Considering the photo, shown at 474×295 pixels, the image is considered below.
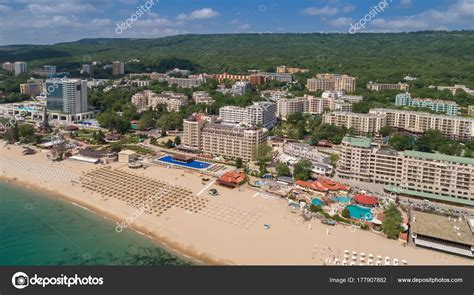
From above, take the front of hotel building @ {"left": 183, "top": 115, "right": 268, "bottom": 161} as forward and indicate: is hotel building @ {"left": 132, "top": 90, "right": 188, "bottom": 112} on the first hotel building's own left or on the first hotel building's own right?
on the first hotel building's own right

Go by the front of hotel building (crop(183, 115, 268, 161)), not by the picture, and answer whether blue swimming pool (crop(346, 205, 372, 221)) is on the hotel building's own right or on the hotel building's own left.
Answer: on the hotel building's own left

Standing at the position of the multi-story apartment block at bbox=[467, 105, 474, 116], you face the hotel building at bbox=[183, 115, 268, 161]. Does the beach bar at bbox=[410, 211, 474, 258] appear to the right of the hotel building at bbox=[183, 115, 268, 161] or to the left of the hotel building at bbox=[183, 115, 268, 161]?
left

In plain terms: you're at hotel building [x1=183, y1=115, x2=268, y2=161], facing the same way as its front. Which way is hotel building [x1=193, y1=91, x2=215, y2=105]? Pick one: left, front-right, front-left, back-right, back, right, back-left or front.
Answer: back-right

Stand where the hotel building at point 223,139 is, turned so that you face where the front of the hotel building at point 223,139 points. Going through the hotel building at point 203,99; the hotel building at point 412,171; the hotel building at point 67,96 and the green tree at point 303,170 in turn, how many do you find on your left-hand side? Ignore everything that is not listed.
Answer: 2

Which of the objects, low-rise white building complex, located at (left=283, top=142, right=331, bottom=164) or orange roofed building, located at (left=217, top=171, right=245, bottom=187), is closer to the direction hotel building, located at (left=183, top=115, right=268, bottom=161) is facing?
the orange roofed building

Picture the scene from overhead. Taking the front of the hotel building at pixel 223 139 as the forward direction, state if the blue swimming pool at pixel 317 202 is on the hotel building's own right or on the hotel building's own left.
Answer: on the hotel building's own left

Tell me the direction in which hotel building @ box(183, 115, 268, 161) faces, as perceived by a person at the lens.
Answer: facing the viewer and to the left of the viewer

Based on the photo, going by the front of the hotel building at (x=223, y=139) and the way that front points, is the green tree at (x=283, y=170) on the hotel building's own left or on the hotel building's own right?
on the hotel building's own left

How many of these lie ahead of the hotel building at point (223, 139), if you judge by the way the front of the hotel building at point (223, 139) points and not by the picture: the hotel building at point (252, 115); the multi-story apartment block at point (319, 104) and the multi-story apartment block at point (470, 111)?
0

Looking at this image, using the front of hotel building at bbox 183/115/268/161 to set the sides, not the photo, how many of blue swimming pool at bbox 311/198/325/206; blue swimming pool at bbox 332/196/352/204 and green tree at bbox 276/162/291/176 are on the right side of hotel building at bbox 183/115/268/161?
0

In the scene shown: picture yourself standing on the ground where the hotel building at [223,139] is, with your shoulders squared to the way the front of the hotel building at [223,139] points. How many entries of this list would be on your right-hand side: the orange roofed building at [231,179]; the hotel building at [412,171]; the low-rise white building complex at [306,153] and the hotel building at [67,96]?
1

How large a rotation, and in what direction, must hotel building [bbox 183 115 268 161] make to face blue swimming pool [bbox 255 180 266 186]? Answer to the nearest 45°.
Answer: approximately 45° to its left

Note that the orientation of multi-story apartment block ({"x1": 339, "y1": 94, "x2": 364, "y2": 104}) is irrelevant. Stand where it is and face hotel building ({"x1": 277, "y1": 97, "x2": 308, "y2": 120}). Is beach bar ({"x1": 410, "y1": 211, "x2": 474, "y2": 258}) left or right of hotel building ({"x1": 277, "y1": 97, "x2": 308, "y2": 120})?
left

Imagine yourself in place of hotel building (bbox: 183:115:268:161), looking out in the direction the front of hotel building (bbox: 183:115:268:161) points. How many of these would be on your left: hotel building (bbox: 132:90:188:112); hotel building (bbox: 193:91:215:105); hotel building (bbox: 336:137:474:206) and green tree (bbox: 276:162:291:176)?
2
